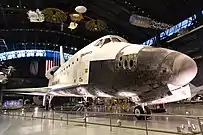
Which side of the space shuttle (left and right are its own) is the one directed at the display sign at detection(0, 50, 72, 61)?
back

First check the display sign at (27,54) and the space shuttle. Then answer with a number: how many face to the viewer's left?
0

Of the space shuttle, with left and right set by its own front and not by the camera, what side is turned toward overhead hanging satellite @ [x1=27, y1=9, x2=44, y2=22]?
back

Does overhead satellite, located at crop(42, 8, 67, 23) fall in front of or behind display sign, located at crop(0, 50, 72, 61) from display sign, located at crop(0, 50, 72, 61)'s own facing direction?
in front

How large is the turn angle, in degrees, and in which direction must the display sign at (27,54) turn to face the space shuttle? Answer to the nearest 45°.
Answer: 0° — it already faces it

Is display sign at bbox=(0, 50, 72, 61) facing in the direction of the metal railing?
yes

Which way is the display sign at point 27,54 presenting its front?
toward the camera

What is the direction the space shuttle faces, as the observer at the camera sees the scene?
facing the viewer and to the right of the viewer
